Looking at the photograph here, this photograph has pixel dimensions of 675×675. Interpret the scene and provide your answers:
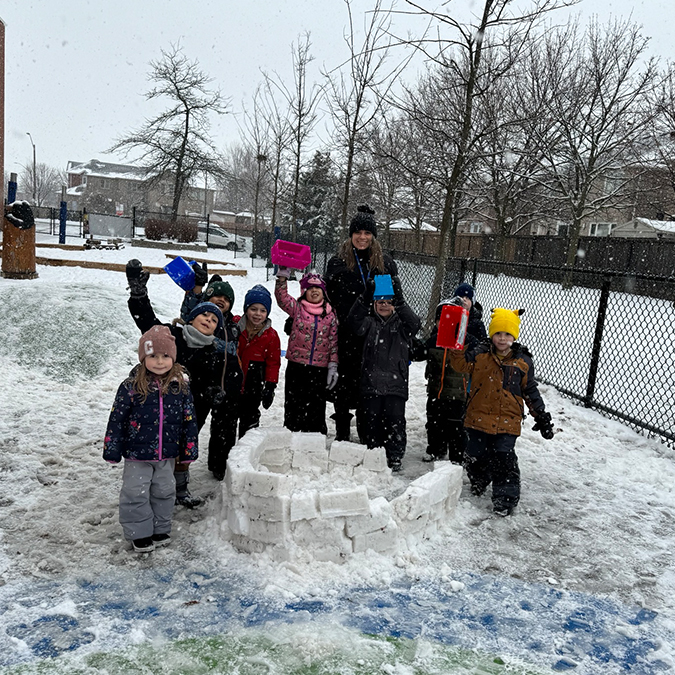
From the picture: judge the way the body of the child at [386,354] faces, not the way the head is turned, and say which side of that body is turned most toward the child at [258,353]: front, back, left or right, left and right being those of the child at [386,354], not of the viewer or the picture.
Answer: right

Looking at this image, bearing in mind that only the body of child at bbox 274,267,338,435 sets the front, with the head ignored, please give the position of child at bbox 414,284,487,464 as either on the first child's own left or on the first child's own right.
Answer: on the first child's own left

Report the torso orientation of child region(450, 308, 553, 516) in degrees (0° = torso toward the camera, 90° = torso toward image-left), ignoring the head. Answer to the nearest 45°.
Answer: approximately 0°

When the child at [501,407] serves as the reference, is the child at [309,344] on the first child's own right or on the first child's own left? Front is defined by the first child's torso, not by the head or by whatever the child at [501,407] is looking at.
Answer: on the first child's own right

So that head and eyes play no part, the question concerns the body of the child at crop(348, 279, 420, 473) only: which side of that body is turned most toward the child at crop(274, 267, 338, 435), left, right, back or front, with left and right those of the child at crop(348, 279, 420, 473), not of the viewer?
right

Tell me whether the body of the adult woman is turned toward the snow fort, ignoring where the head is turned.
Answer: yes

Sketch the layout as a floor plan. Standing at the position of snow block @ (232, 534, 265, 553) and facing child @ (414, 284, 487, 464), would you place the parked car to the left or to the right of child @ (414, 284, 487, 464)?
left
